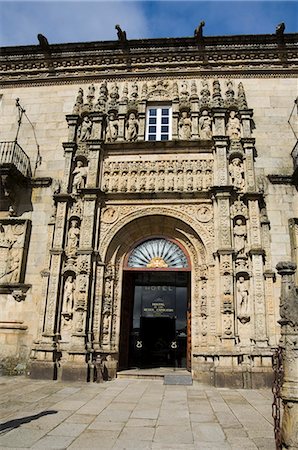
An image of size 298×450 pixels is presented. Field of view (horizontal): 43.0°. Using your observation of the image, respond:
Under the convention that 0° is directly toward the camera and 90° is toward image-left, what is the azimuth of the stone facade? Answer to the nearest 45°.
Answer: approximately 0°
